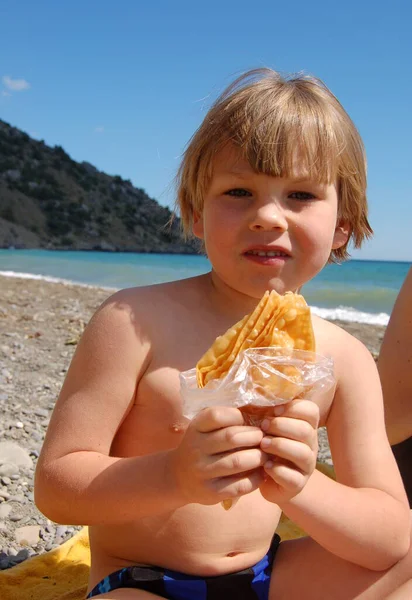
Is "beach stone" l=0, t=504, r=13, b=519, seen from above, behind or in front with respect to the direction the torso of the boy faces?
behind

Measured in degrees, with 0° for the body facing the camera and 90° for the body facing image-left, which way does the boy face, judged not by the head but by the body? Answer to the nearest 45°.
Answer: approximately 315°

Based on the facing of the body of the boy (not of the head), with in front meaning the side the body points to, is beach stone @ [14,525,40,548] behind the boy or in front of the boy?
behind

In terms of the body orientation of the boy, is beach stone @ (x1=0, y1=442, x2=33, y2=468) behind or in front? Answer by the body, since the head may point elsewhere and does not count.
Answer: behind
